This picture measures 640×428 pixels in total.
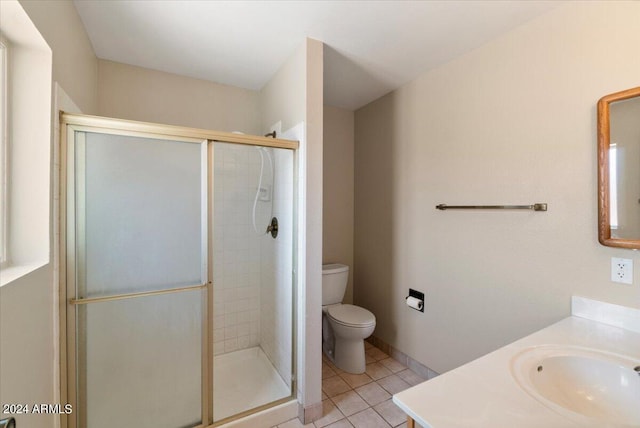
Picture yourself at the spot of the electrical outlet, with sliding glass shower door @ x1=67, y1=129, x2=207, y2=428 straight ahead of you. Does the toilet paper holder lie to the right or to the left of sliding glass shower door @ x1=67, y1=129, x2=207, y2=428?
right

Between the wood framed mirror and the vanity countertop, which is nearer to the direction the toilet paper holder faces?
the vanity countertop

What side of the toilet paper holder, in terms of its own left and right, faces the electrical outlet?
left

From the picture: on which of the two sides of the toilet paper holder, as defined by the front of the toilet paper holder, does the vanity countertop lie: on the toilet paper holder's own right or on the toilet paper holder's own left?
on the toilet paper holder's own left

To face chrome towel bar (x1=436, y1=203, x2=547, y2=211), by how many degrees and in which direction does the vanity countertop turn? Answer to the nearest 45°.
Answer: approximately 135° to its right

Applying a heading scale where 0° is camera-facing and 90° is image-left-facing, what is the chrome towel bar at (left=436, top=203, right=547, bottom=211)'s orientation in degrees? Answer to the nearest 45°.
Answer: approximately 45°

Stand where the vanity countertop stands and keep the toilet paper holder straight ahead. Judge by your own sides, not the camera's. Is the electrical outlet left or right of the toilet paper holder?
right

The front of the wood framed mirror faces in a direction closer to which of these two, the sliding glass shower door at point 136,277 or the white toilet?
the sliding glass shower door

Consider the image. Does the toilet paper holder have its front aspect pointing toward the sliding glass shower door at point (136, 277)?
yes

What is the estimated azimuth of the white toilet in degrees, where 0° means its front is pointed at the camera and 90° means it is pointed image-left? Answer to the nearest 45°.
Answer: approximately 315°
